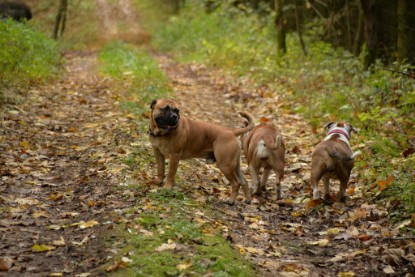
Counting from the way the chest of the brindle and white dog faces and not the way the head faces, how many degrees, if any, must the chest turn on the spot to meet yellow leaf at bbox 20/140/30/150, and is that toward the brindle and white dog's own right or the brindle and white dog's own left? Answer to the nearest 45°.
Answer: approximately 90° to the brindle and white dog's own left

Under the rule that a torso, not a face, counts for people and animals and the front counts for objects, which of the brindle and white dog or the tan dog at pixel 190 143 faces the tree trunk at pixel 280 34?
the brindle and white dog

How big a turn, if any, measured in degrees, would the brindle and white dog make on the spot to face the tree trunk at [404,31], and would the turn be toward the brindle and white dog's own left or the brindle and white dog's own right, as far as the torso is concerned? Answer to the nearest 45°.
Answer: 0° — it already faces it

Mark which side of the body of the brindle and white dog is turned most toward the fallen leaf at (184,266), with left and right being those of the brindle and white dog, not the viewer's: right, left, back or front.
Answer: back

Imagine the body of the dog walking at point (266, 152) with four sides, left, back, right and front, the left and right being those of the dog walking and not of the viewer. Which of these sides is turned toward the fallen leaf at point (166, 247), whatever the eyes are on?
back

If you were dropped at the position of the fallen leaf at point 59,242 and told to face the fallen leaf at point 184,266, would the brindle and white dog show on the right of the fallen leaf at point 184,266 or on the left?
left

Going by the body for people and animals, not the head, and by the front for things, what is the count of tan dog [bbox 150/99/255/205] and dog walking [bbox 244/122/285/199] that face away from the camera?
1

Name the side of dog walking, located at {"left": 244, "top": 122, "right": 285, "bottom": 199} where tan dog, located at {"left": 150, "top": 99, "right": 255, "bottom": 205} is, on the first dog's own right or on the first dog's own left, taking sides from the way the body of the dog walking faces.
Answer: on the first dog's own left

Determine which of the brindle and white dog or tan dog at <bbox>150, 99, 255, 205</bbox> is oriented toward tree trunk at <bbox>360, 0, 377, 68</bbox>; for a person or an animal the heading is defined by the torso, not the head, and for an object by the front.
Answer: the brindle and white dog

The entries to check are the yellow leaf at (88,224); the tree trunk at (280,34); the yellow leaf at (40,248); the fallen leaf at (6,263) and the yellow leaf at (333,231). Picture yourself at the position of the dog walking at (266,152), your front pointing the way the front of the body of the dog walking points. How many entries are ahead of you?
1

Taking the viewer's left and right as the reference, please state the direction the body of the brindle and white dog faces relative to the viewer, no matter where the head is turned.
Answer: facing away from the viewer

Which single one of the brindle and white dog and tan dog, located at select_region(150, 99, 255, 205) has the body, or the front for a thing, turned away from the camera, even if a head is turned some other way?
the brindle and white dog

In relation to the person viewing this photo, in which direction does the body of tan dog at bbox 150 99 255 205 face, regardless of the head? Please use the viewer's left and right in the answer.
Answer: facing to the left of the viewer

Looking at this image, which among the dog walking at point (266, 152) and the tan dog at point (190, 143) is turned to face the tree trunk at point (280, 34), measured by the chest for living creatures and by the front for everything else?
the dog walking

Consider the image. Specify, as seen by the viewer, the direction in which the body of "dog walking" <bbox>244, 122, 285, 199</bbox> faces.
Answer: away from the camera

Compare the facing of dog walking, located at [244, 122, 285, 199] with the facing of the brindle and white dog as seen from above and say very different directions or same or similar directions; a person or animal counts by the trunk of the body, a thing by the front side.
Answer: same or similar directions

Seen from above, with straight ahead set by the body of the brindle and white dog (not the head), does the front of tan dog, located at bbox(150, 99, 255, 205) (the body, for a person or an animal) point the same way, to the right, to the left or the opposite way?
to the left
